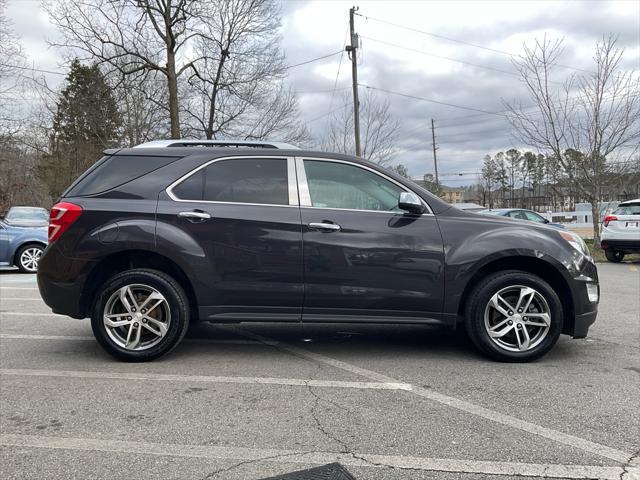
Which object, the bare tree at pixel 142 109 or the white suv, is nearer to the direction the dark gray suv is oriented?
the white suv

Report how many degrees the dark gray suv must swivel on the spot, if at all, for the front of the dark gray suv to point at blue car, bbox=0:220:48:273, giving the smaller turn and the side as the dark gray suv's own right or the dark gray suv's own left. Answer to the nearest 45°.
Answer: approximately 135° to the dark gray suv's own left

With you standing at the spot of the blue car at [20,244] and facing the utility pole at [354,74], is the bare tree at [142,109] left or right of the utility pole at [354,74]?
left

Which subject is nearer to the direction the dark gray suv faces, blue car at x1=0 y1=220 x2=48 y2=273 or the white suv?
the white suv

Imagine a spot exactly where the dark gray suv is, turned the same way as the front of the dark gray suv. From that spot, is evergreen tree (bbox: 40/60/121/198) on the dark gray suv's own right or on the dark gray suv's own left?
on the dark gray suv's own left

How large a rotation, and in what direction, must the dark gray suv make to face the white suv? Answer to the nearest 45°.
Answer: approximately 45° to its left

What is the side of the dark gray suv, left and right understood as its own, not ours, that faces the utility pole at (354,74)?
left

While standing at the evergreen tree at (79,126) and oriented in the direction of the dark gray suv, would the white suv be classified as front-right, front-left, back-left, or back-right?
front-left

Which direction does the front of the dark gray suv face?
to the viewer's right

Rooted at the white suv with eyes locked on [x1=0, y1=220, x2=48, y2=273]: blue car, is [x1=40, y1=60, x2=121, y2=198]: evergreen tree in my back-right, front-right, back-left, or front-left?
front-right

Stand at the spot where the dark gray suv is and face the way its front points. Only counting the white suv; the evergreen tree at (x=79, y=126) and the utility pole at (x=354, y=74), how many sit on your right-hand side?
0

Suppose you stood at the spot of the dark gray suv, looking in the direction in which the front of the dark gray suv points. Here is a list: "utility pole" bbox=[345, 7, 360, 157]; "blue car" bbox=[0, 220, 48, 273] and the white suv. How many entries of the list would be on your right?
0

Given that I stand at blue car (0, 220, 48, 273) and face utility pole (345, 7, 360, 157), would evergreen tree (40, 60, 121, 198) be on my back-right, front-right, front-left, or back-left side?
front-left
